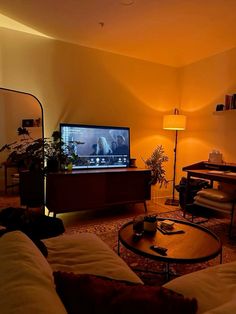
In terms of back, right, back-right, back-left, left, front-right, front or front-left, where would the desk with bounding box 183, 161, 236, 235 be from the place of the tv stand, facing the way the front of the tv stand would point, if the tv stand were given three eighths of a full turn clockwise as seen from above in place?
back

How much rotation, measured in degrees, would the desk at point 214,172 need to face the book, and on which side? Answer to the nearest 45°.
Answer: approximately 45° to its left

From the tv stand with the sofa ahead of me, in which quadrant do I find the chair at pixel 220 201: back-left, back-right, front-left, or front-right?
front-left

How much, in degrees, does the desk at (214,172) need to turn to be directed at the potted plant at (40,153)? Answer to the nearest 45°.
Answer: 0° — it already faces it

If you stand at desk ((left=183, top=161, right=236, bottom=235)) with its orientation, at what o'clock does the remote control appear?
The remote control is roughly at 11 o'clock from the desk.

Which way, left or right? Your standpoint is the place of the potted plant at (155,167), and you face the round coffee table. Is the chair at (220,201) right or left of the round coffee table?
left

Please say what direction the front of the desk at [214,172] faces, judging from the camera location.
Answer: facing the viewer and to the left of the viewer

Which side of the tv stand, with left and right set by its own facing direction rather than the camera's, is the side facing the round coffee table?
front

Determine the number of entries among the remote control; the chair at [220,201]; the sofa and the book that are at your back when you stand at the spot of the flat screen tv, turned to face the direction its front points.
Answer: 0

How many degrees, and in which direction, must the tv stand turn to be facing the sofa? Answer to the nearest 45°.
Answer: approximately 45° to its right

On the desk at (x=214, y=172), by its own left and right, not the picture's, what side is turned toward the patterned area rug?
front

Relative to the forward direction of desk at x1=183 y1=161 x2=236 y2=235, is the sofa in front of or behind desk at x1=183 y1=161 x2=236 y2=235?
in front

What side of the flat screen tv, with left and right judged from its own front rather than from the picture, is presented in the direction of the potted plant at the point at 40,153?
right

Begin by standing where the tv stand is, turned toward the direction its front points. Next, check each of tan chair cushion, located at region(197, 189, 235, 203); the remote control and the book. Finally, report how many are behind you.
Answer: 0

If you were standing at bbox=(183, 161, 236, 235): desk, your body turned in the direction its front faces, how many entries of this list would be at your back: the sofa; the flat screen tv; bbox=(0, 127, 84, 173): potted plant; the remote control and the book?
0

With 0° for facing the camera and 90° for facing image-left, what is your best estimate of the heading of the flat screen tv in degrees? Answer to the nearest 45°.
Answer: approximately 315°

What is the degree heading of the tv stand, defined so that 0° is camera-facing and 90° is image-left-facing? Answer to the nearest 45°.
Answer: approximately 315°

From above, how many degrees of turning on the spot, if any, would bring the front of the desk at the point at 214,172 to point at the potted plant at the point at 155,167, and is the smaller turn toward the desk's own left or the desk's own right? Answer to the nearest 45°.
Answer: approximately 45° to the desk's own right
